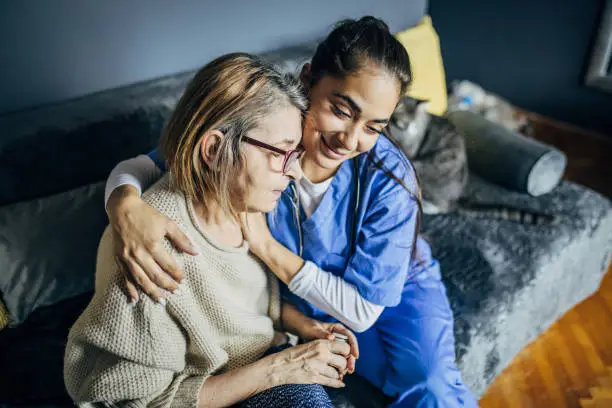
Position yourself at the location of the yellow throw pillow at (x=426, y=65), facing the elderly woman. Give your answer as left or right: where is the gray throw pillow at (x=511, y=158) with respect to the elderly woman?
left

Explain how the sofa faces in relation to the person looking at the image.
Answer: facing the viewer and to the right of the viewer
